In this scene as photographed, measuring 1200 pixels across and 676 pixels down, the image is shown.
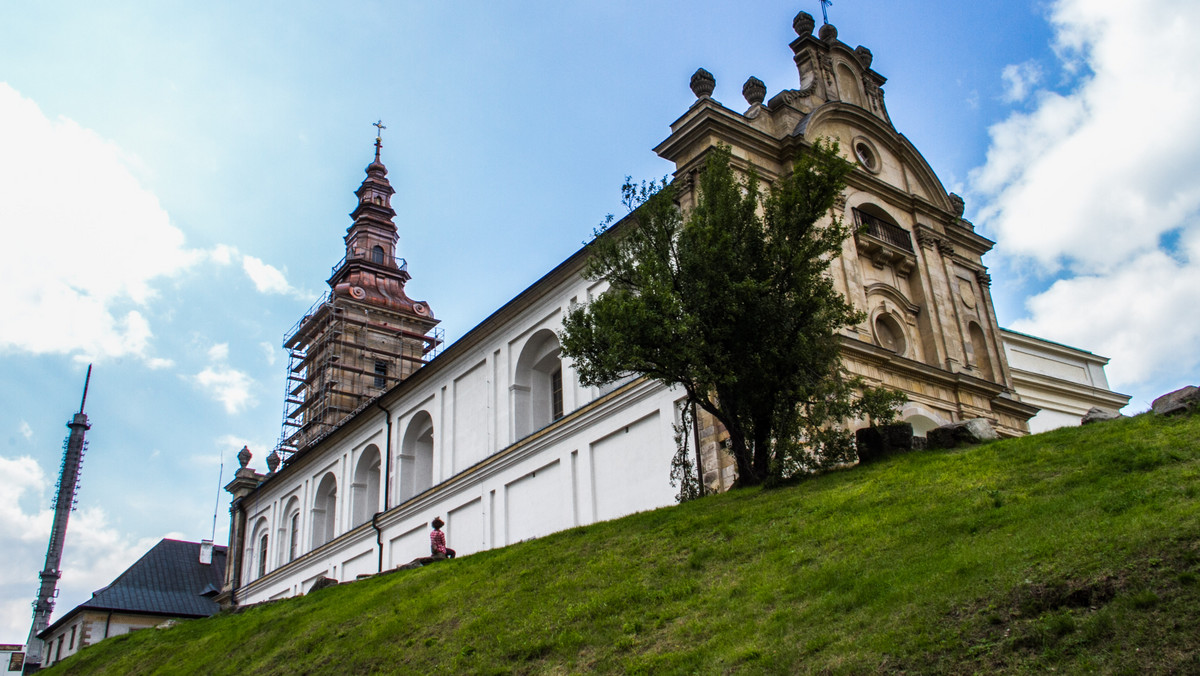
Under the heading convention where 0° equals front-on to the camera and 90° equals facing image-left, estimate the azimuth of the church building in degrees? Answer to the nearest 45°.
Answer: approximately 315°

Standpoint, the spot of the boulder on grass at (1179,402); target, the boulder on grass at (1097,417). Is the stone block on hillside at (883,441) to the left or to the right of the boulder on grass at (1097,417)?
left

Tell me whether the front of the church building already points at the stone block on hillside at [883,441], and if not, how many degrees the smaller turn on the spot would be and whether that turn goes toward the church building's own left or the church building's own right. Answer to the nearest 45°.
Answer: approximately 45° to the church building's own right

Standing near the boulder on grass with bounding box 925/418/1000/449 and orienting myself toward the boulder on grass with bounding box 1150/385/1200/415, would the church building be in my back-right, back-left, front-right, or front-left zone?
back-left

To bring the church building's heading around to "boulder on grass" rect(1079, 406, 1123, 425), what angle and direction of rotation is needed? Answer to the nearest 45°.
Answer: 0° — it already faces it
